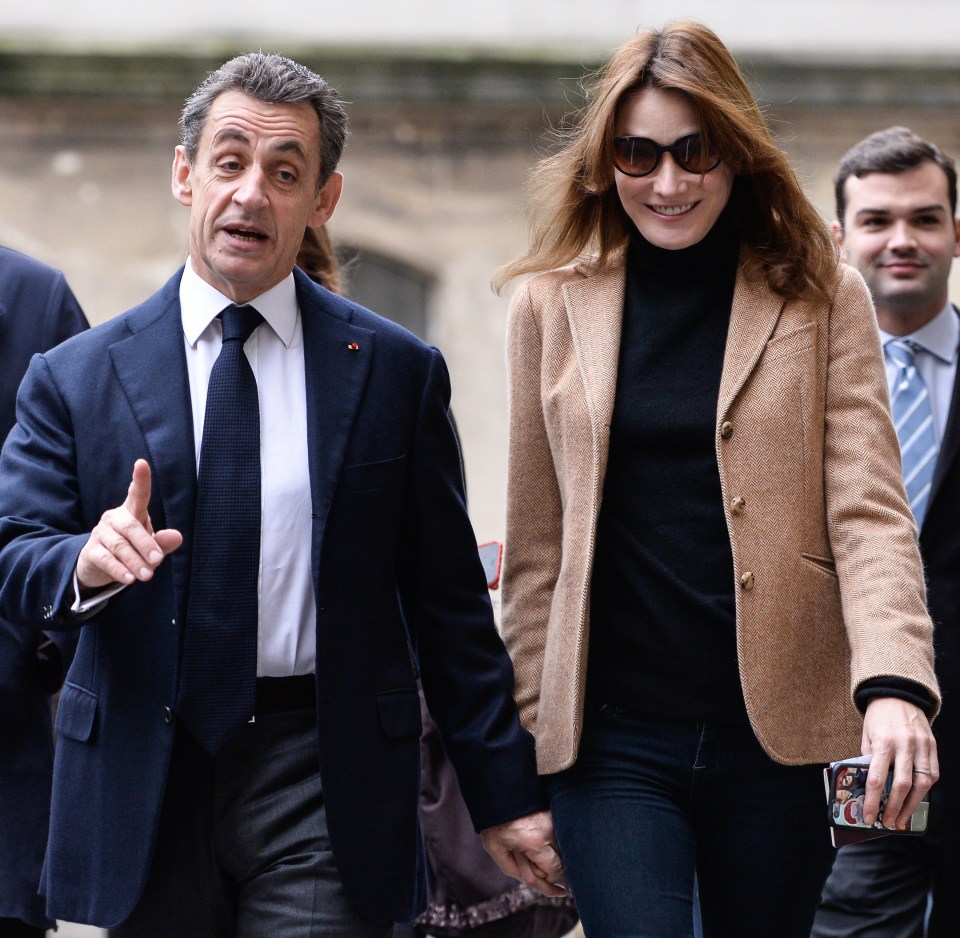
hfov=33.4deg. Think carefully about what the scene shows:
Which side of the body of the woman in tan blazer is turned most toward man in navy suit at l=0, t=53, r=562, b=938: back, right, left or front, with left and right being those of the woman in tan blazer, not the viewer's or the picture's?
right

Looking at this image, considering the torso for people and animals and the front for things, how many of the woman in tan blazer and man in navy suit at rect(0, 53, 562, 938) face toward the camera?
2

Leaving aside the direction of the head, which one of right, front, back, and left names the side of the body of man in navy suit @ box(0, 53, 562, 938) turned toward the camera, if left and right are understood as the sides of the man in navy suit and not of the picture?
front

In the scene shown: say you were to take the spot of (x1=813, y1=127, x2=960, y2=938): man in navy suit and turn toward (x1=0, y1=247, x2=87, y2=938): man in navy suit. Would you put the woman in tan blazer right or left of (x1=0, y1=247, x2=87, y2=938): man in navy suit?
left

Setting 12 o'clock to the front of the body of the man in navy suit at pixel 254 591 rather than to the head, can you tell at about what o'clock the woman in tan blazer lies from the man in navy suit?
The woman in tan blazer is roughly at 9 o'clock from the man in navy suit.

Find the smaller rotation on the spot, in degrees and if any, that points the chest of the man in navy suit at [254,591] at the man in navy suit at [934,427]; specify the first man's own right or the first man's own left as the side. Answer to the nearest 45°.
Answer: approximately 135° to the first man's own left

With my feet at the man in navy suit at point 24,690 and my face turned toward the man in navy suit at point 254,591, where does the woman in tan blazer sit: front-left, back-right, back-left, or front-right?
front-left

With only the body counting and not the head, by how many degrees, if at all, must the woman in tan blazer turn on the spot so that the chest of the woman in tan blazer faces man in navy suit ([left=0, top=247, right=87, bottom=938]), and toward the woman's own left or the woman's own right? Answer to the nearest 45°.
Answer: approximately 90° to the woman's own right

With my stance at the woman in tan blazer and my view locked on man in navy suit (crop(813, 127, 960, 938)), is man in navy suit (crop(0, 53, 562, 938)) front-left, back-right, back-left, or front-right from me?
back-left
